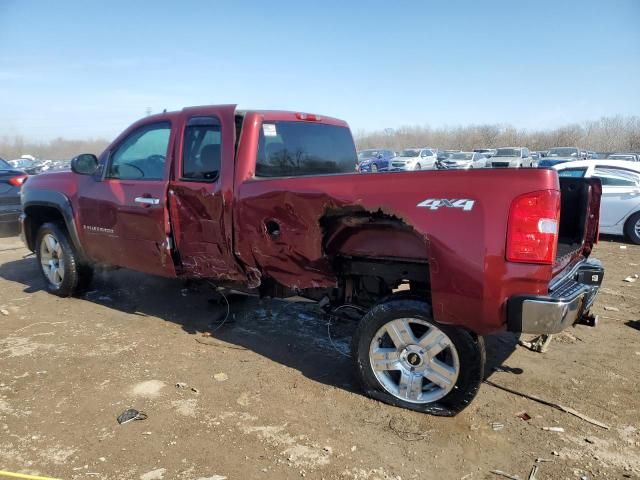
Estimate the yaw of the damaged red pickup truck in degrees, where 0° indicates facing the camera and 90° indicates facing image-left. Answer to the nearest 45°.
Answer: approximately 135°

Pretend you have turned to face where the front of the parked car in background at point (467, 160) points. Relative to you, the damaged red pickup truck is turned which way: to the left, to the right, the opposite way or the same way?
to the right

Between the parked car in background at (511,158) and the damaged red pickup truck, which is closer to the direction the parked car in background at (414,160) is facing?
the damaged red pickup truck

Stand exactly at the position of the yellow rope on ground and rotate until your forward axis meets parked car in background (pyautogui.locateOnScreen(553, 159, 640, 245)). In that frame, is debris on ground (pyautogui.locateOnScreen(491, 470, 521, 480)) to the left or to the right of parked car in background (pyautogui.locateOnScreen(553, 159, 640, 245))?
right

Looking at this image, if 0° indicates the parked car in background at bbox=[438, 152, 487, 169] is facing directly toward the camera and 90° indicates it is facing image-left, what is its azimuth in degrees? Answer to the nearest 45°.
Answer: approximately 45°

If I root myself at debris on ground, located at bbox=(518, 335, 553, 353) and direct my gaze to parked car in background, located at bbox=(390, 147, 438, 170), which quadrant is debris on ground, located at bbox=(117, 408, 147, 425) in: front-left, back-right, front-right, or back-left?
back-left

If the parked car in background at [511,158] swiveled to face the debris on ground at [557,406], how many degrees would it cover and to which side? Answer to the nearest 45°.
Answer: approximately 45° to its left

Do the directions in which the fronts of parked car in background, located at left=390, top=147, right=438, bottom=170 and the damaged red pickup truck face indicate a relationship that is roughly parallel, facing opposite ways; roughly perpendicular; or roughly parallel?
roughly perpendicular
